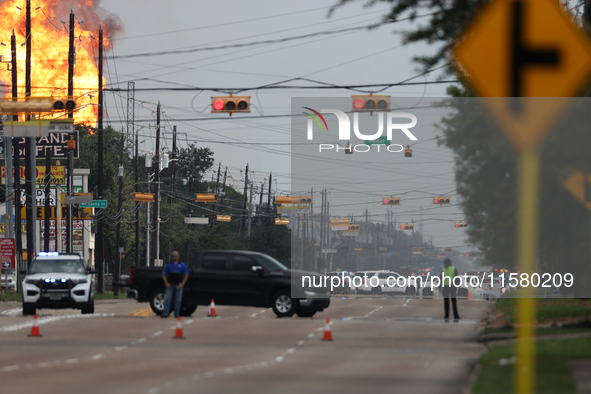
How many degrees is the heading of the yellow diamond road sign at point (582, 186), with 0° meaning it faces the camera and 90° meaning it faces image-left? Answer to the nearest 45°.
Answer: approximately 0°

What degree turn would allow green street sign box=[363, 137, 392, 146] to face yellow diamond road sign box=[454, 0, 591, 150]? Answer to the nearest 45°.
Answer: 0° — it already faces it

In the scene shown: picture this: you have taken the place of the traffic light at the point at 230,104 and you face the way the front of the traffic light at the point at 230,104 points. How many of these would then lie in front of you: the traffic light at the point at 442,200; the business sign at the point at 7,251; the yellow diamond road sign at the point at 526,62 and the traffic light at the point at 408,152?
1

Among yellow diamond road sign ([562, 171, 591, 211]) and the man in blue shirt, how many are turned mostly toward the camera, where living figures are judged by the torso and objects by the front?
2

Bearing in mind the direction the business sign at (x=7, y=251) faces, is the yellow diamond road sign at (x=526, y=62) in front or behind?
in front

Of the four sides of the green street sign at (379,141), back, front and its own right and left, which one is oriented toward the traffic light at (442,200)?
back

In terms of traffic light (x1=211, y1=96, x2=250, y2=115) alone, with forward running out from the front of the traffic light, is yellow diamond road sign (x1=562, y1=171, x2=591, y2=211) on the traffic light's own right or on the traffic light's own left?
on the traffic light's own left

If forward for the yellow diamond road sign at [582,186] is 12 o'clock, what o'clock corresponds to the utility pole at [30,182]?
The utility pole is roughly at 4 o'clock from the yellow diamond road sign.

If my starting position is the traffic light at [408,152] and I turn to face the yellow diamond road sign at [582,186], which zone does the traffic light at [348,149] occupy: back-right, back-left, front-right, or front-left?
back-right

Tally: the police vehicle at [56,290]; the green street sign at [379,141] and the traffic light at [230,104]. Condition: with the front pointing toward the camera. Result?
3

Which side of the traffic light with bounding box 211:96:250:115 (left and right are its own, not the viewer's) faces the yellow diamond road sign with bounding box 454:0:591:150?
front
